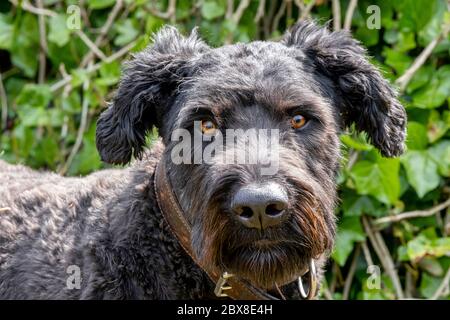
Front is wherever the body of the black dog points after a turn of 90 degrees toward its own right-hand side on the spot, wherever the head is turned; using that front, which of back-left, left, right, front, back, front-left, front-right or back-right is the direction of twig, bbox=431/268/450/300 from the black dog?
back

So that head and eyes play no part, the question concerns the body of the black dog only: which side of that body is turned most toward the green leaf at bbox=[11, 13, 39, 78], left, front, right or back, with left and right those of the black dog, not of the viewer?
back

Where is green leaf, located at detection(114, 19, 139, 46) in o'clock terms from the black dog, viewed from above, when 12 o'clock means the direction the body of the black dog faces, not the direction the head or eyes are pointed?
The green leaf is roughly at 7 o'clock from the black dog.

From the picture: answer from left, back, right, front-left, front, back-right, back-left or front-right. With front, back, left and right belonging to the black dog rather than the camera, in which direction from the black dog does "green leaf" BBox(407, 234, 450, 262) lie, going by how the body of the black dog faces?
left

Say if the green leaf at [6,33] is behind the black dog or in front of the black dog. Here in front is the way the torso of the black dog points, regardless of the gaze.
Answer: behind

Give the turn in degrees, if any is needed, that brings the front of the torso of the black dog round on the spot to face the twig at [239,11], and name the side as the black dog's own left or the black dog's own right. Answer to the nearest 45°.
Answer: approximately 135° to the black dog's own left

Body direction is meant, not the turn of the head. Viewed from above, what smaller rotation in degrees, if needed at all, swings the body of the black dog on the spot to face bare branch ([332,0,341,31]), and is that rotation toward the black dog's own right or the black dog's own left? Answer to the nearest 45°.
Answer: approximately 90° to the black dog's own left

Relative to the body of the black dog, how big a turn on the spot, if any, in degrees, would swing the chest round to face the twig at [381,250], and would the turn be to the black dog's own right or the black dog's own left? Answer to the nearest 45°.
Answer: approximately 90° to the black dog's own left

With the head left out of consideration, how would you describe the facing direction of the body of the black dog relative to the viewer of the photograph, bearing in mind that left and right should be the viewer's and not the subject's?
facing the viewer and to the right of the viewer

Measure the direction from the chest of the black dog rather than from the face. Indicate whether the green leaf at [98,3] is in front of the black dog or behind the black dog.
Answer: behind

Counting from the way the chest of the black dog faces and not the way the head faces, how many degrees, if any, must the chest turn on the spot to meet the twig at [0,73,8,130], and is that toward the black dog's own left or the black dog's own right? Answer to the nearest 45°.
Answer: approximately 180°

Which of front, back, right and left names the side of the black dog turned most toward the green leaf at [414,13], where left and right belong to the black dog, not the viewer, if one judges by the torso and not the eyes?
left

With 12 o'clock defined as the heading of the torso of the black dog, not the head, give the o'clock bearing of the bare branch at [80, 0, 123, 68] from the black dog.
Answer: The bare branch is roughly at 7 o'clock from the black dog.

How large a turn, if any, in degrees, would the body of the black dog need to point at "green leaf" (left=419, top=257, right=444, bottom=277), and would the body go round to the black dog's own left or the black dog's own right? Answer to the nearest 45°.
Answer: approximately 90° to the black dog's own left

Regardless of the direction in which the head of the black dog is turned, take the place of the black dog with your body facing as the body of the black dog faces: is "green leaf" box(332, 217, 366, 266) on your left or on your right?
on your left

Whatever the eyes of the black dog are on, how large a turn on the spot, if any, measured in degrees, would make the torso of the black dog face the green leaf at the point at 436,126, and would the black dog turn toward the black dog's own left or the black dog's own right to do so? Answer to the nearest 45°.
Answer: approximately 90° to the black dog's own left
